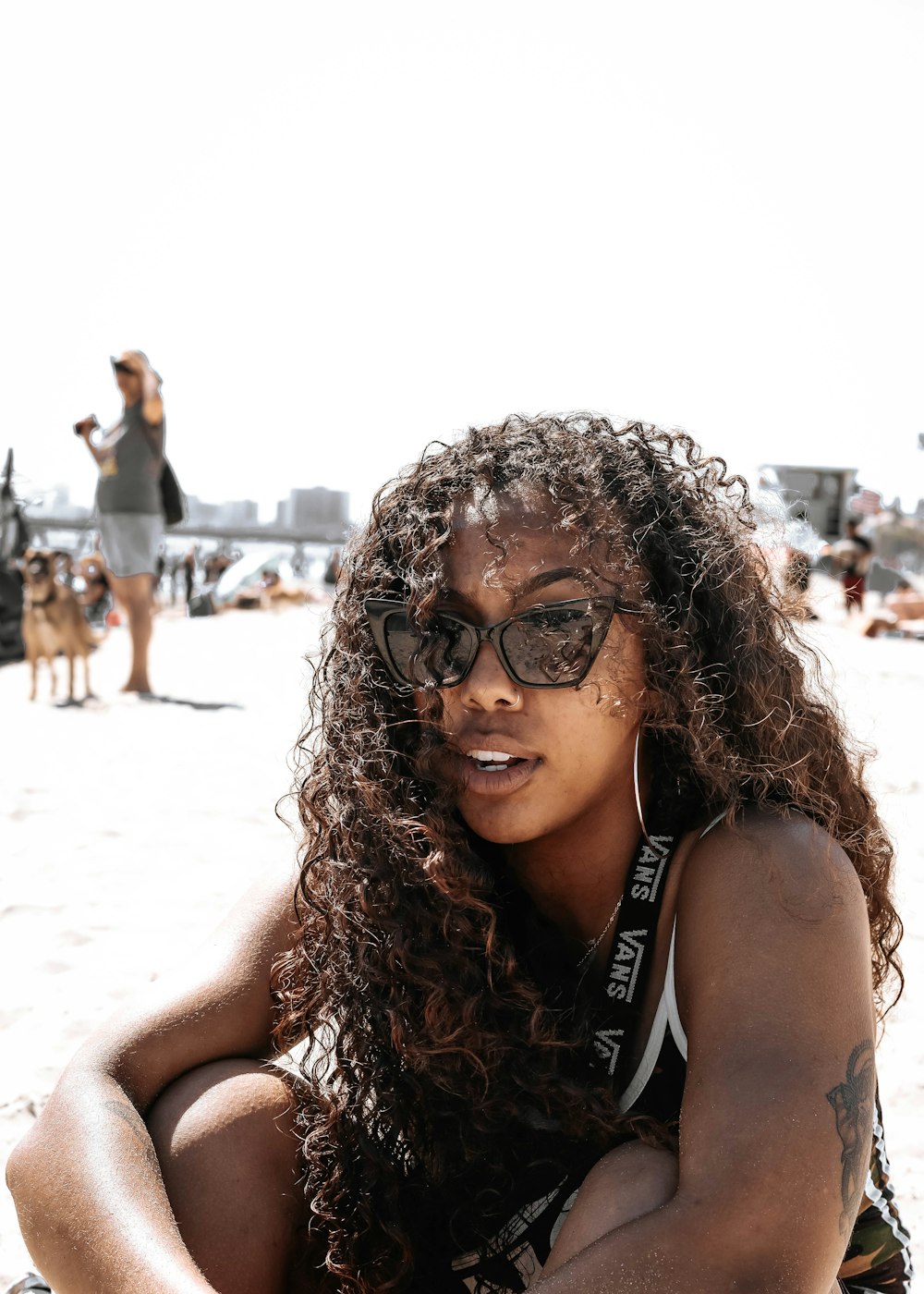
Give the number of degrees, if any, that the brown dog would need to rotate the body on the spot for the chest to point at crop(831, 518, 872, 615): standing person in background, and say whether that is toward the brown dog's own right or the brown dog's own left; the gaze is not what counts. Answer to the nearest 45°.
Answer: approximately 180°

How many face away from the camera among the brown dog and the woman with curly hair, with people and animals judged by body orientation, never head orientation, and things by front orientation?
0

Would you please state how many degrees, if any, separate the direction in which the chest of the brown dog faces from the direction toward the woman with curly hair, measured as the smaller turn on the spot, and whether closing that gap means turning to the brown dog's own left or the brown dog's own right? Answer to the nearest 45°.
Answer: approximately 45° to the brown dog's own left

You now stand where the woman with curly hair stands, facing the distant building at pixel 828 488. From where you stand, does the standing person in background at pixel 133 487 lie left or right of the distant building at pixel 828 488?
left

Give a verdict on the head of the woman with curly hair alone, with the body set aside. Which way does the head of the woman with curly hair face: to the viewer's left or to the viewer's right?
to the viewer's left

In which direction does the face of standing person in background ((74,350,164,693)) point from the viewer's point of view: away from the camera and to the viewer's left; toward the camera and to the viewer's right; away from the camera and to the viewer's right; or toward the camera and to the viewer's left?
toward the camera and to the viewer's left

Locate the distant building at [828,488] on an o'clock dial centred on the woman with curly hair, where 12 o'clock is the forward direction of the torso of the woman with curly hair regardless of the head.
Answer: The distant building is roughly at 5 o'clock from the woman with curly hair.

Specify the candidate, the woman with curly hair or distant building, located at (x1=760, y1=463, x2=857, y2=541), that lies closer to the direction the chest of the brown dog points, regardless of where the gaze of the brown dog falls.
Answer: the woman with curly hair

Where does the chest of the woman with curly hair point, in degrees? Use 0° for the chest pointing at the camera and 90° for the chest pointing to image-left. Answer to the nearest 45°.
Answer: approximately 45°

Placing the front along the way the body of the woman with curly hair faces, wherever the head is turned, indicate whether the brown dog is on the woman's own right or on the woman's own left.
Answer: on the woman's own right
